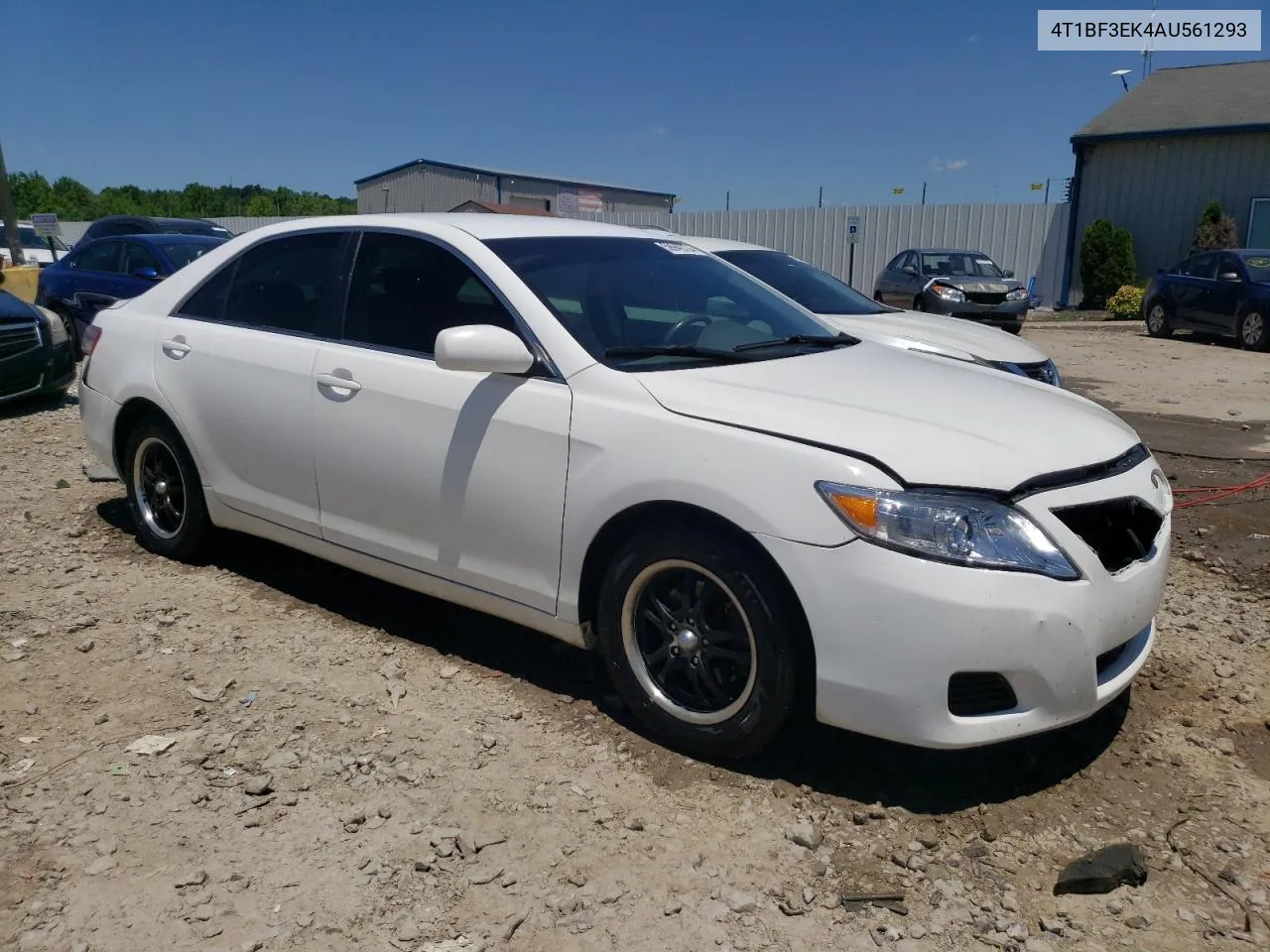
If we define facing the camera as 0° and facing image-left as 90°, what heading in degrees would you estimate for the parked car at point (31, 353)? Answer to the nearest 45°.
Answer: approximately 315°

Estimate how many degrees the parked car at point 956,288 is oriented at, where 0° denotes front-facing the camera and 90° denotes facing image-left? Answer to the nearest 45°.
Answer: approximately 315°

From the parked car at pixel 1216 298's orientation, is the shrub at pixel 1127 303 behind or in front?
behind

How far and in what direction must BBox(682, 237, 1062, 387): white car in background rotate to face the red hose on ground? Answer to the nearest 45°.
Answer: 0° — it already faces it

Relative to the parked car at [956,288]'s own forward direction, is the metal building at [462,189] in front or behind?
behind

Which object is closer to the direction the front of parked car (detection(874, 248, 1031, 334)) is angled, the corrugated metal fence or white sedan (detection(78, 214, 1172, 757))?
the white sedan

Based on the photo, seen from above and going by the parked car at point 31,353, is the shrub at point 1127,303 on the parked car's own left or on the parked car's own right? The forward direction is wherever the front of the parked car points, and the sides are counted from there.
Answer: on the parked car's own left
